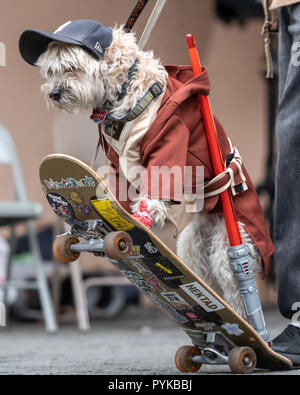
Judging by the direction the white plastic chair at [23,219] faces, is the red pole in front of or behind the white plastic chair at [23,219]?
in front

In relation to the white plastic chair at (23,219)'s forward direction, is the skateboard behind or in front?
in front
